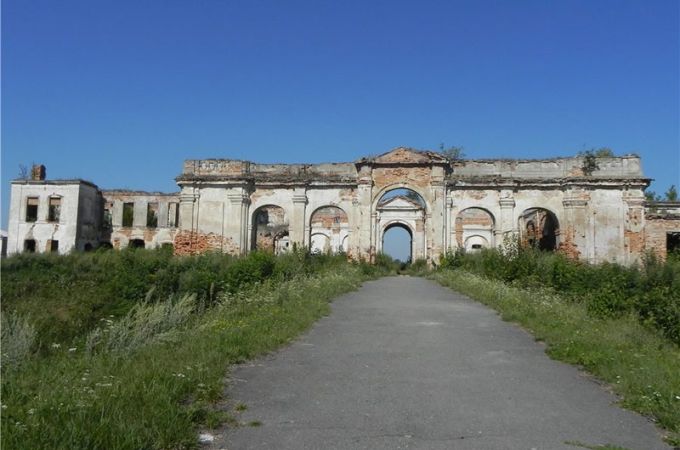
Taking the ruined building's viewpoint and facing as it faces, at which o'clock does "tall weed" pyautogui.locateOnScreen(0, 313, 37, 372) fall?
The tall weed is roughly at 1 o'clock from the ruined building.

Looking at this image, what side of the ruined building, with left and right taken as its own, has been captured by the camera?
front
